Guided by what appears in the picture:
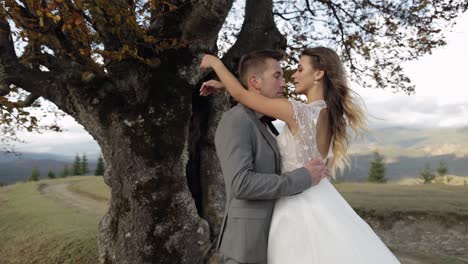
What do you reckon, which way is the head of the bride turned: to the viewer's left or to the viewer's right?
to the viewer's left

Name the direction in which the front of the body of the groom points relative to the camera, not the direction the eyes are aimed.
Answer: to the viewer's right

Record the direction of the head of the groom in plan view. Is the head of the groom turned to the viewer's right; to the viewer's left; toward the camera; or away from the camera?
to the viewer's right
